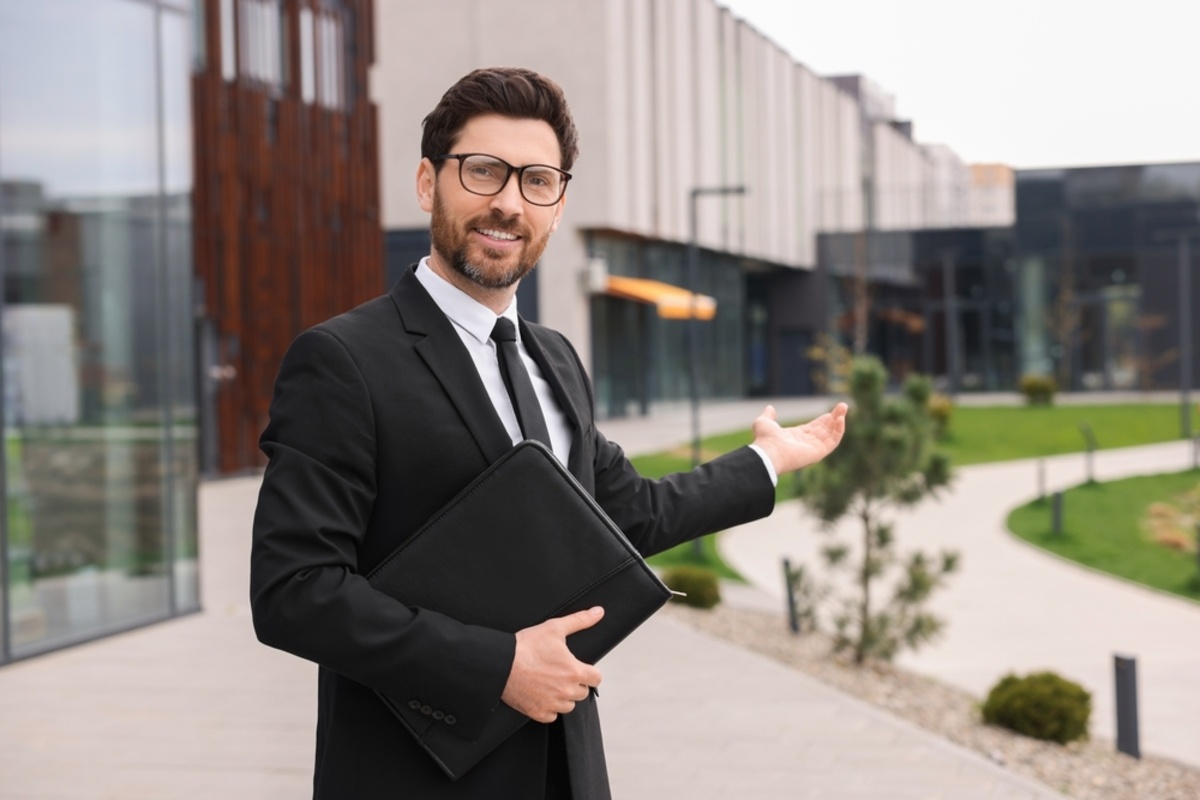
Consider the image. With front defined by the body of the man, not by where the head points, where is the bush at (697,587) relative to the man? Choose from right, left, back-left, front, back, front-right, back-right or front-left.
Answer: back-left

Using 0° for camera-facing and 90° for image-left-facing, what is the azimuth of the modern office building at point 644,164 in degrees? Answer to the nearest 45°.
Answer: approximately 315°

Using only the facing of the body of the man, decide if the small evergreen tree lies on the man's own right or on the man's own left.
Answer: on the man's own left

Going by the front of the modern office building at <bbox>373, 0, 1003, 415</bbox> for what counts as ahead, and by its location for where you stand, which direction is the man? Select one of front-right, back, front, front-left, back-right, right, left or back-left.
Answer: front-right

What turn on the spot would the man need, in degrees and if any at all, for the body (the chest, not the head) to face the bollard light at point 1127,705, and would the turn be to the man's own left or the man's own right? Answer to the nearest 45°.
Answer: approximately 90° to the man's own left
